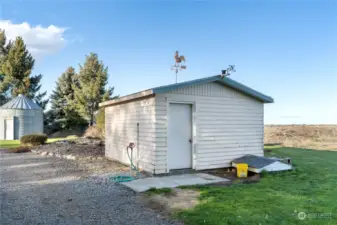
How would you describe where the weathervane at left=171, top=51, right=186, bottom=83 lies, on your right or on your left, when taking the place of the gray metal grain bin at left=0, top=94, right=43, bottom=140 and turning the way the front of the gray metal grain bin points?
on your left

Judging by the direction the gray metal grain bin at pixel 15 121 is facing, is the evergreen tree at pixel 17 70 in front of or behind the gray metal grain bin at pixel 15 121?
behind

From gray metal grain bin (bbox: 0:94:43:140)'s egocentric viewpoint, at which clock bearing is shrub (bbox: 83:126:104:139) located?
The shrub is roughly at 9 o'clock from the gray metal grain bin.

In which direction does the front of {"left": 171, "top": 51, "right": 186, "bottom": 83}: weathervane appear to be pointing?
to the viewer's left

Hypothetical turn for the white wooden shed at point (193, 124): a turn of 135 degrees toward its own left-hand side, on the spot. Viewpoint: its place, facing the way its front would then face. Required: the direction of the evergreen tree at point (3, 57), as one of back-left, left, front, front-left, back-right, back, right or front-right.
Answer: front-left

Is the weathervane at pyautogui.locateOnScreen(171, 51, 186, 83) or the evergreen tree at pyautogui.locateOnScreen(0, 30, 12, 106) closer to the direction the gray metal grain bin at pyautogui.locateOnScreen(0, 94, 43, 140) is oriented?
the weathervane

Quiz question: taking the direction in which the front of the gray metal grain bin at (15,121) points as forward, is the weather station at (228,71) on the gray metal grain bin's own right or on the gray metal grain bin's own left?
on the gray metal grain bin's own left

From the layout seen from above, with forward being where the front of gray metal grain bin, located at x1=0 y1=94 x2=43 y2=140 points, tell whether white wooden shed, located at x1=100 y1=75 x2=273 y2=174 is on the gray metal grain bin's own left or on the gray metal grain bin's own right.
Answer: on the gray metal grain bin's own left

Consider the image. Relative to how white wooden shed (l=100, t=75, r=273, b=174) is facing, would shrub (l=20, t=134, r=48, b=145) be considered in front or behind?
behind

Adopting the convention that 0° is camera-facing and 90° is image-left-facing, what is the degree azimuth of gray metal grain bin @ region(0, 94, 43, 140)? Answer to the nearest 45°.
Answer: approximately 45°

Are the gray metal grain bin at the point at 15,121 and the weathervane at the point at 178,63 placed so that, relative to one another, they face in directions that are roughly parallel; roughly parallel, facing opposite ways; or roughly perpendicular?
roughly perpendicular
